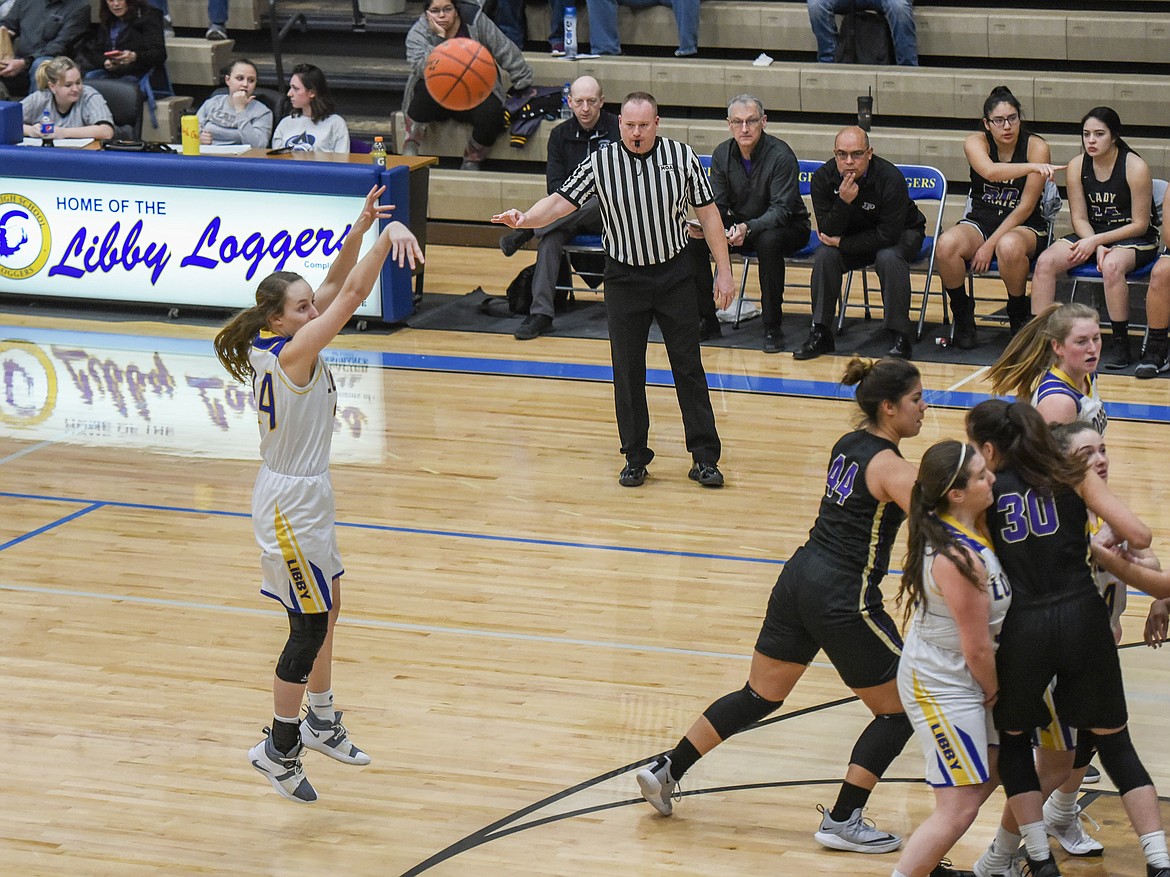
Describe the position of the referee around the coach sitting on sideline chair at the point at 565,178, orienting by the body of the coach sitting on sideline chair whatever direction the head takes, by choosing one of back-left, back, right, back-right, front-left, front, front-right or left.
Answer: front-left

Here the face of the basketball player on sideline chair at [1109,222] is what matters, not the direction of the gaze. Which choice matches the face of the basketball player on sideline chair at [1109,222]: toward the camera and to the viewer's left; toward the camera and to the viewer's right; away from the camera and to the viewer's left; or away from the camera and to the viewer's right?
toward the camera and to the viewer's left

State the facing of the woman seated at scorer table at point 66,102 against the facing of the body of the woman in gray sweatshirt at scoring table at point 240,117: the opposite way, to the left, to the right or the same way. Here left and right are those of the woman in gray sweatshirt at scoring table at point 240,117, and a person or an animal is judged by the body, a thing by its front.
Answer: the same way

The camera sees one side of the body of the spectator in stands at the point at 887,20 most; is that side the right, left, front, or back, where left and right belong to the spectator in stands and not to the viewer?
front

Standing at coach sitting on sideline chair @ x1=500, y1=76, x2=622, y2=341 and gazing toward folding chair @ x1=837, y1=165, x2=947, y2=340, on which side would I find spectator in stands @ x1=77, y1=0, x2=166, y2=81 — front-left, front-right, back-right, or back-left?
back-left

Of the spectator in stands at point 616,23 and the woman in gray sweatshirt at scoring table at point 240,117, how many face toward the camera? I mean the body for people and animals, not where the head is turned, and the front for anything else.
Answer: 2

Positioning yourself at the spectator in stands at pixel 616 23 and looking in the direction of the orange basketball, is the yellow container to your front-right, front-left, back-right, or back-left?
front-right

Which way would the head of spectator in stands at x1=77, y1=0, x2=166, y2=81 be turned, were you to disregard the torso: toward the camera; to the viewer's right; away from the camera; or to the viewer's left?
toward the camera

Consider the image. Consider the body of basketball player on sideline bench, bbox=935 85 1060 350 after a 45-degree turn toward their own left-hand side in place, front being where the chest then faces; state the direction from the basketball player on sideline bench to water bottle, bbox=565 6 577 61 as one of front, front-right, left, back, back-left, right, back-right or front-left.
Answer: back

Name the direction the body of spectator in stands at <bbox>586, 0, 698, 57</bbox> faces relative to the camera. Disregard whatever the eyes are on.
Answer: toward the camera

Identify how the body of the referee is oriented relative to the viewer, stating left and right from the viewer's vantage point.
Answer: facing the viewer

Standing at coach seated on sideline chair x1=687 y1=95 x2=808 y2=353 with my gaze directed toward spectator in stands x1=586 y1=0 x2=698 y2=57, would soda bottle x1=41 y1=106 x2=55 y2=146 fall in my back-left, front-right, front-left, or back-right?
front-left

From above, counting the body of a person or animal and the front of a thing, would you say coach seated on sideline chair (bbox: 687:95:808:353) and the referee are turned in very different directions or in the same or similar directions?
same or similar directions

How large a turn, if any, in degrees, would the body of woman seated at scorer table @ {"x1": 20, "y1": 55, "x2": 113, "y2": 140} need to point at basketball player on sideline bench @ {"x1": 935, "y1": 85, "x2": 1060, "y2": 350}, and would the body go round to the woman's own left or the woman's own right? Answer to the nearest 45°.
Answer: approximately 45° to the woman's own left

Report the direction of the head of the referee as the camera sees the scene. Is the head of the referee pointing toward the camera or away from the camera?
toward the camera
